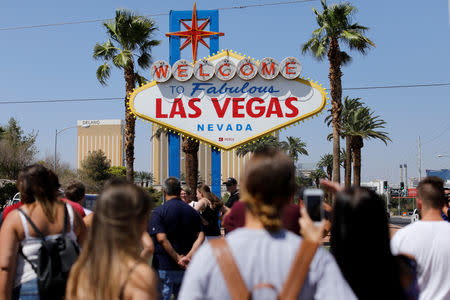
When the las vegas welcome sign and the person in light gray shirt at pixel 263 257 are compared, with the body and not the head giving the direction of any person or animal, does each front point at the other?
yes

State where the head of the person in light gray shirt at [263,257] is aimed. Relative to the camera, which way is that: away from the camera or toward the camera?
away from the camera

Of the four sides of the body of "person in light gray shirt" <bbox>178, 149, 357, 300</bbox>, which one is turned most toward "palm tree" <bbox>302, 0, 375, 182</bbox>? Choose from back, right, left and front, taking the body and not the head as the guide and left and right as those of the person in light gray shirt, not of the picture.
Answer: front

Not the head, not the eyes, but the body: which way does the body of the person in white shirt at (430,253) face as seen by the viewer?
away from the camera

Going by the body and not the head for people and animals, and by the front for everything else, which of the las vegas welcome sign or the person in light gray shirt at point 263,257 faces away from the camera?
the person in light gray shirt

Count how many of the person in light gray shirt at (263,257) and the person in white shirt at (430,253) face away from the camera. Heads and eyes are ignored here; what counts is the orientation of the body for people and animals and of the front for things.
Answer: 2

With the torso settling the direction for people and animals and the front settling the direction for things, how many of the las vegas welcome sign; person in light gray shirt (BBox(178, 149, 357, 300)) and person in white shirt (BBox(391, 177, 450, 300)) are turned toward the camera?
1

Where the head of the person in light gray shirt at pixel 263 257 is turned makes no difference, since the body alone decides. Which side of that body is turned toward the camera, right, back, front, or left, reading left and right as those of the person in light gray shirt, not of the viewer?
back

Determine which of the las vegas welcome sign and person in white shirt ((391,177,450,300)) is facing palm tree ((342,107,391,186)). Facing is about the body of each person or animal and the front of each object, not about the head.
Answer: the person in white shirt

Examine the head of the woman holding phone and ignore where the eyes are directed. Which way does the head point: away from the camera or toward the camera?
away from the camera

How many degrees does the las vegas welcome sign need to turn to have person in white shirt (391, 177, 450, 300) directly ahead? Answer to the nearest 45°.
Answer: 0° — it already faces them

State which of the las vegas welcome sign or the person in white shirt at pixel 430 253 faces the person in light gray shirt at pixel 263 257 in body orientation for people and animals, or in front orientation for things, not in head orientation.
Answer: the las vegas welcome sign

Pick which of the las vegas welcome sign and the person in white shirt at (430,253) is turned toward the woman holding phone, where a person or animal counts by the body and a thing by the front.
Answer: the las vegas welcome sign

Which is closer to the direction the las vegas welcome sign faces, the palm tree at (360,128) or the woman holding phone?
the woman holding phone

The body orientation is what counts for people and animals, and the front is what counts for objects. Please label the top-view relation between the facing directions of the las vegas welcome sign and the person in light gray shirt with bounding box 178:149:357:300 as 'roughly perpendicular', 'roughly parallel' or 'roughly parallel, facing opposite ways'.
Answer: roughly parallel, facing opposite ways

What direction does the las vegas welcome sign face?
toward the camera
